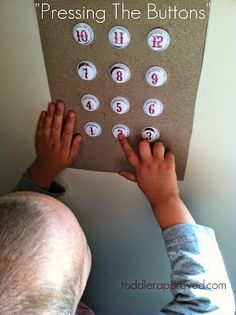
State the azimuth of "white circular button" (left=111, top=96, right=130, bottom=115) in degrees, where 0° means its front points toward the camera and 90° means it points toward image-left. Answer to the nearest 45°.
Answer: approximately 0°

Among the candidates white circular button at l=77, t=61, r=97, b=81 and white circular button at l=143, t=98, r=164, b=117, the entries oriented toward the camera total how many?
2

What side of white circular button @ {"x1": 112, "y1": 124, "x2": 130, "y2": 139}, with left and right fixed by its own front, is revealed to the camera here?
front

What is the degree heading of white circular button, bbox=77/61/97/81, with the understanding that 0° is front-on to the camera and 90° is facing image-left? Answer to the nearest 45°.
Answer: approximately 0°

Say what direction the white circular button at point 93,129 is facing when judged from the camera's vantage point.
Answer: facing the viewer
